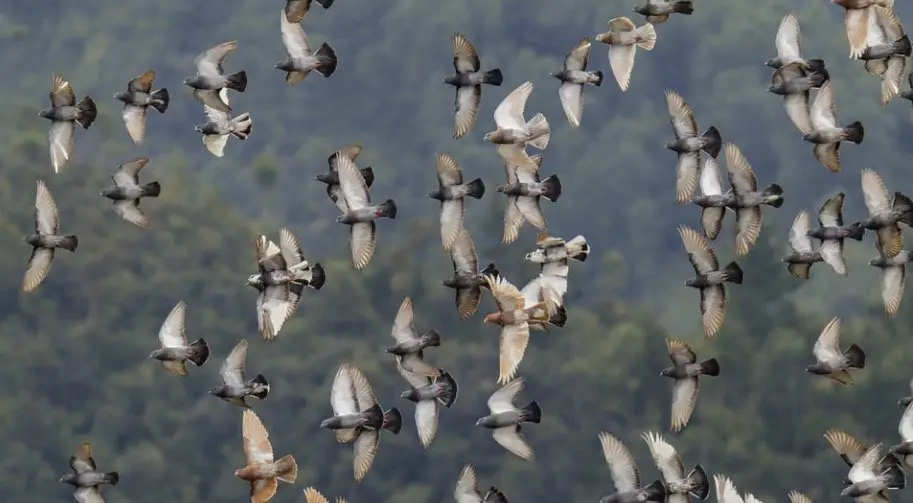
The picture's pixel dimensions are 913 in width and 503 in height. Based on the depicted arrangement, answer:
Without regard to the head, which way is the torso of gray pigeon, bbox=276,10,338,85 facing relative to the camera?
to the viewer's left

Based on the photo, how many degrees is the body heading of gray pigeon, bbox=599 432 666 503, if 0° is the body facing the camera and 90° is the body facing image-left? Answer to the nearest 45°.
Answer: approximately 90°

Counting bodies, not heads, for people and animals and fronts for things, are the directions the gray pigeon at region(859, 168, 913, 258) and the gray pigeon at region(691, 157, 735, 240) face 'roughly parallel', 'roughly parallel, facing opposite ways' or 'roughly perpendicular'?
roughly parallel

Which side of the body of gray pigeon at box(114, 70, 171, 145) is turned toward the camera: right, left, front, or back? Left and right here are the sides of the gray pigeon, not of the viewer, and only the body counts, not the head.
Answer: left

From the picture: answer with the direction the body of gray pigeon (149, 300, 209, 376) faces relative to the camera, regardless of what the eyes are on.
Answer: to the viewer's left

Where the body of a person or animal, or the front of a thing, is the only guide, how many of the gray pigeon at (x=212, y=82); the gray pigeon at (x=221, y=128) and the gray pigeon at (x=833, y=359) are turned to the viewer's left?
3

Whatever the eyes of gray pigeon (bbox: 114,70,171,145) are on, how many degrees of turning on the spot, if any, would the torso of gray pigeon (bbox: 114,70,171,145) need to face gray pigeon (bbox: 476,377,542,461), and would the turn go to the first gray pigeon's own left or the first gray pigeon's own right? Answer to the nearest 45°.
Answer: approximately 135° to the first gray pigeon's own left

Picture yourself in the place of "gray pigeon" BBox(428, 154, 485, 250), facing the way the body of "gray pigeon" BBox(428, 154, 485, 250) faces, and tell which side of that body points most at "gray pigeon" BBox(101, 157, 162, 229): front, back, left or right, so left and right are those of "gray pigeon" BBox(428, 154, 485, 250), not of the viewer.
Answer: front

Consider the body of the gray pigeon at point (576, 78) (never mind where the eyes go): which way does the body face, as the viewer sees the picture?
to the viewer's left

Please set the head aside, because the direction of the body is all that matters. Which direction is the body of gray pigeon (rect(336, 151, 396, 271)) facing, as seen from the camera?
to the viewer's left

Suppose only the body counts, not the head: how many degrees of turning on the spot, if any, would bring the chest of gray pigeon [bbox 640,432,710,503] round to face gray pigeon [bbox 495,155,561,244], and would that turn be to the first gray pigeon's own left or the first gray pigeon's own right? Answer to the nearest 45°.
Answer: approximately 45° to the first gray pigeon's own right

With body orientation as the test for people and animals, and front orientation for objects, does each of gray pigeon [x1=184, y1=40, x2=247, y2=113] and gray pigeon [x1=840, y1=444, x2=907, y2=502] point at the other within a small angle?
no

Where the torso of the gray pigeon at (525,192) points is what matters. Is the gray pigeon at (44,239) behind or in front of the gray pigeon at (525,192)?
in front

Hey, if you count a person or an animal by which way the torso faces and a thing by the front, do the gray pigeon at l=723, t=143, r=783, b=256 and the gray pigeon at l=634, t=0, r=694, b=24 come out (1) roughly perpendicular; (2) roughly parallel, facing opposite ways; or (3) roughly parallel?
roughly parallel

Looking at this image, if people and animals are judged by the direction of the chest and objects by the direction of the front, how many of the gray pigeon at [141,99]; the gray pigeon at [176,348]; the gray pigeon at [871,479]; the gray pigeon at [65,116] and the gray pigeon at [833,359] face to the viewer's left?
5

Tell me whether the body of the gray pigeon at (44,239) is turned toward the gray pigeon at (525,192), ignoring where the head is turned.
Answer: no

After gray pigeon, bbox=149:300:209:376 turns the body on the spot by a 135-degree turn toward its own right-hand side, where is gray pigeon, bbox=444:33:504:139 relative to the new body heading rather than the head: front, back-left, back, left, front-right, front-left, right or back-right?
front-right

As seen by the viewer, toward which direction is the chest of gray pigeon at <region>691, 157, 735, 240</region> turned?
to the viewer's left

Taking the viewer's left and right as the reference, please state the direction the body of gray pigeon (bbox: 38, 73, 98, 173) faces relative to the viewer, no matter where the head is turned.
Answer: facing to the left of the viewer

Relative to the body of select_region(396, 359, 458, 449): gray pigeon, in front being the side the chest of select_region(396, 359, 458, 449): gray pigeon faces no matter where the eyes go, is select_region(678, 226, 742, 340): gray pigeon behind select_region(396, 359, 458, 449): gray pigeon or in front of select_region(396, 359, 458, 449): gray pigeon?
behind

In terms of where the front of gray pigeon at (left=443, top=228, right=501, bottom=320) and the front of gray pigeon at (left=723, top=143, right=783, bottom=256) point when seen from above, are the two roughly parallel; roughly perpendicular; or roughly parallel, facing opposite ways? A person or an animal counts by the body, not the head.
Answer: roughly parallel
